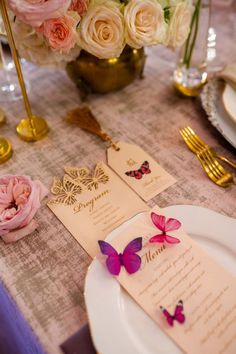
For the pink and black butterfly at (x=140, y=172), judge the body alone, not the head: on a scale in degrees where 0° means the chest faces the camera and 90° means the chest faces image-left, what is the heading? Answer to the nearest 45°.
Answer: approximately 135°
